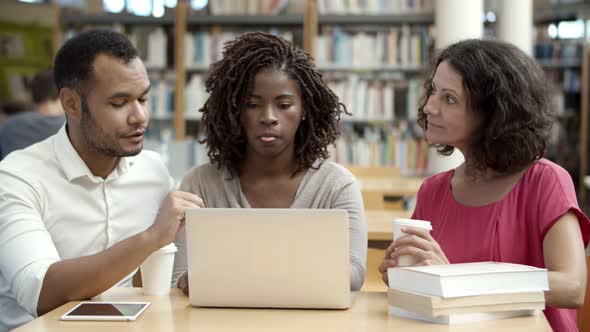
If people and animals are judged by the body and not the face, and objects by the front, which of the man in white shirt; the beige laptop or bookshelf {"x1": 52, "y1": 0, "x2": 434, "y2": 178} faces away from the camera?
the beige laptop

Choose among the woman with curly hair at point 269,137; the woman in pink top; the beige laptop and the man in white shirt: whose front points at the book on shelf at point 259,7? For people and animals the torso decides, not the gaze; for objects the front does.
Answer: the beige laptop

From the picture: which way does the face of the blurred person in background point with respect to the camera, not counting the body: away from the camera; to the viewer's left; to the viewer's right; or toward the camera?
away from the camera

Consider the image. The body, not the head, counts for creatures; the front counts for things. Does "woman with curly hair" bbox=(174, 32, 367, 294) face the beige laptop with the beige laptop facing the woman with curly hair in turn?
yes

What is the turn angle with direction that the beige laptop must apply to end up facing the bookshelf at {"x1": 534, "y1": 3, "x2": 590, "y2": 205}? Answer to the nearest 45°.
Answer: approximately 45° to its right

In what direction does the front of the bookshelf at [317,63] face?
toward the camera

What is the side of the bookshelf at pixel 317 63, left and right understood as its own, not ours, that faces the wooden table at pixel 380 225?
front

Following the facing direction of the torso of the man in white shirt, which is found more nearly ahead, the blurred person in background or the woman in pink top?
the woman in pink top

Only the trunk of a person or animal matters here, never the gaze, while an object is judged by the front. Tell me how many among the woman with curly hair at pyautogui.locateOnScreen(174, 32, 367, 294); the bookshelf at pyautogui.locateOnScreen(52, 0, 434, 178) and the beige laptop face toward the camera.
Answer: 2

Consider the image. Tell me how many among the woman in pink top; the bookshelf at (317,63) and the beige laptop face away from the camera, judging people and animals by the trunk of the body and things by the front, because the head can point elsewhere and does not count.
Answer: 1

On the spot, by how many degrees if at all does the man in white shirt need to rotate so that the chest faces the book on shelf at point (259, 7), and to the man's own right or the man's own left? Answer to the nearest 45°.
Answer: approximately 135° to the man's own left

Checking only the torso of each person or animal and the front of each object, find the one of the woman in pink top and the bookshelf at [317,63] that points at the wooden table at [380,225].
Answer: the bookshelf

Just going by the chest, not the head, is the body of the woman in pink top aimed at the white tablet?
yes

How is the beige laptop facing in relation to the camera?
away from the camera

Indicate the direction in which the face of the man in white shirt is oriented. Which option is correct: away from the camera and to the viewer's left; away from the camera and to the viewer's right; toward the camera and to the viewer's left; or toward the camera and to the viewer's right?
toward the camera and to the viewer's right

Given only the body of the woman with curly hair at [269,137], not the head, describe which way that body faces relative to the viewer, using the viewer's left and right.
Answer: facing the viewer
